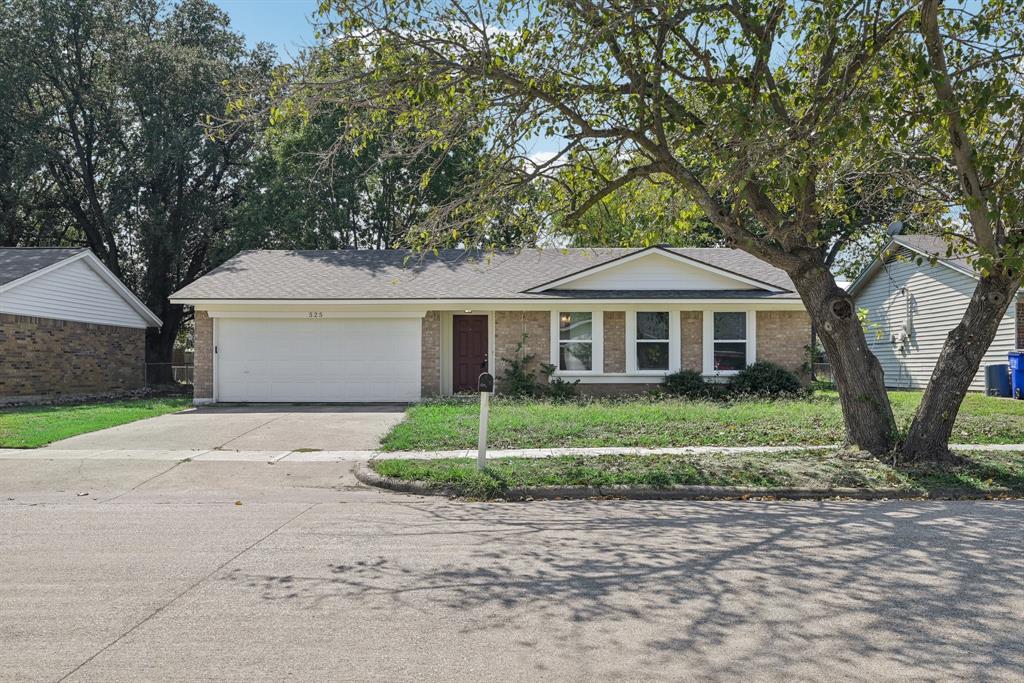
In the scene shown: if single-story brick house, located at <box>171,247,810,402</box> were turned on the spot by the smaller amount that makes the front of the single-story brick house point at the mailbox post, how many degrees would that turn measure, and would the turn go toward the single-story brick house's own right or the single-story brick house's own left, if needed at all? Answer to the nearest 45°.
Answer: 0° — it already faces it

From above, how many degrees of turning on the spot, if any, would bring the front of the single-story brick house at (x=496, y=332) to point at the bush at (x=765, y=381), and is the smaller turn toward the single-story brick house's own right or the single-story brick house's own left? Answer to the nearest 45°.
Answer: approximately 90° to the single-story brick house's own left

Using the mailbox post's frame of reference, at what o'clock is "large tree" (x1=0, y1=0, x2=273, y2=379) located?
The large tree is roughly at 5 o'clock from the mailbox post.

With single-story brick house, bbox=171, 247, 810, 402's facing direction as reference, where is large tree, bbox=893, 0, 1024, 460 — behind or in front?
in front

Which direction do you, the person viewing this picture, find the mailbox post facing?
facing the viewer

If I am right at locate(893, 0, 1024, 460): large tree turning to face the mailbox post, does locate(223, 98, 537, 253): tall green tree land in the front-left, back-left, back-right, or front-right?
front-right

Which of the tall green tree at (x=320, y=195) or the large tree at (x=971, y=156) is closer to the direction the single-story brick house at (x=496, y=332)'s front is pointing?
the large tree

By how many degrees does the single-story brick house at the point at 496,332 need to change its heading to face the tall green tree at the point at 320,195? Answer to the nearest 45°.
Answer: approximately 135° to its right

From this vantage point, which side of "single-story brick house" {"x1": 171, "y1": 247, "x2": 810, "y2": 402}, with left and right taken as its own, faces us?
front

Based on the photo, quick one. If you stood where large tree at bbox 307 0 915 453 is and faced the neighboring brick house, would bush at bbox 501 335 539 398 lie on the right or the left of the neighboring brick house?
right

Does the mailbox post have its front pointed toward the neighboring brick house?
no

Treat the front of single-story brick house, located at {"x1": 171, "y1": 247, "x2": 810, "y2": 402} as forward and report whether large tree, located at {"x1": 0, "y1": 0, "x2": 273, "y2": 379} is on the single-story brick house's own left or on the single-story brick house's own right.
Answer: on the single-story brick house's own right

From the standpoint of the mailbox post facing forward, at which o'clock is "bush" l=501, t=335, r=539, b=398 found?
The bush is roughly at 6 o'clock from the mailbox post.

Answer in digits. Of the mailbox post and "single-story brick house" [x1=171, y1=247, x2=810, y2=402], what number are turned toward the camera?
2

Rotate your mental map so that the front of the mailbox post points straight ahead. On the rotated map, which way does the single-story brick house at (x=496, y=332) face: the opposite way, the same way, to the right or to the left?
the same way

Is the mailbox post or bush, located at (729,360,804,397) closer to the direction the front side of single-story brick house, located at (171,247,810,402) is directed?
the mailbox post
